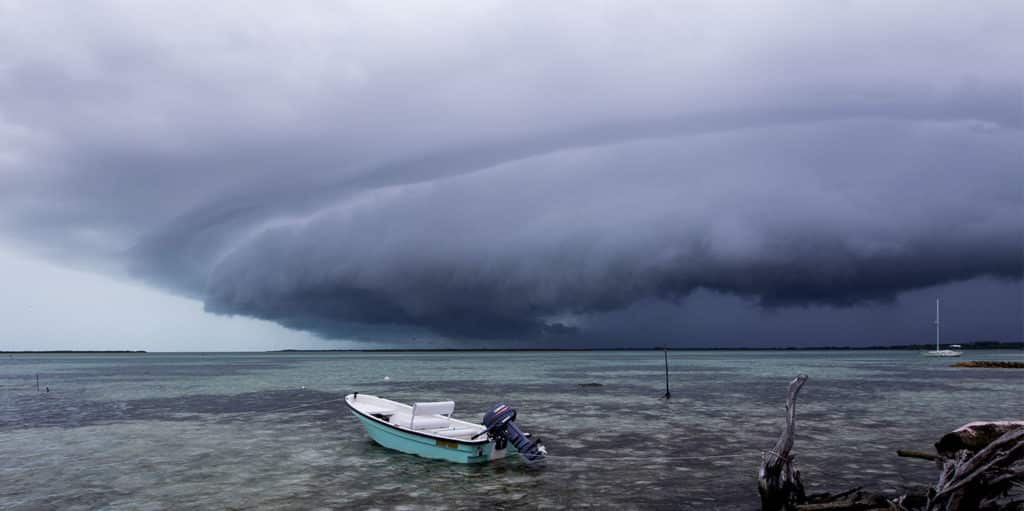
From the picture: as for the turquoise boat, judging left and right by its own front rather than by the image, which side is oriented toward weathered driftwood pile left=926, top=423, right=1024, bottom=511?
back

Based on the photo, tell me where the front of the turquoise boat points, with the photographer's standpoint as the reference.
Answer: facing away from the viewer and to the left of the viewer

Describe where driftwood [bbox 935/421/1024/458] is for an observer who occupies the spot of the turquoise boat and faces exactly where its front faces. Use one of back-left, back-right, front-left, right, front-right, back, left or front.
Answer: back

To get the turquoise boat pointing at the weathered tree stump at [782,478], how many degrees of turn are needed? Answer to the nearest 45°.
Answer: approximately 180°
